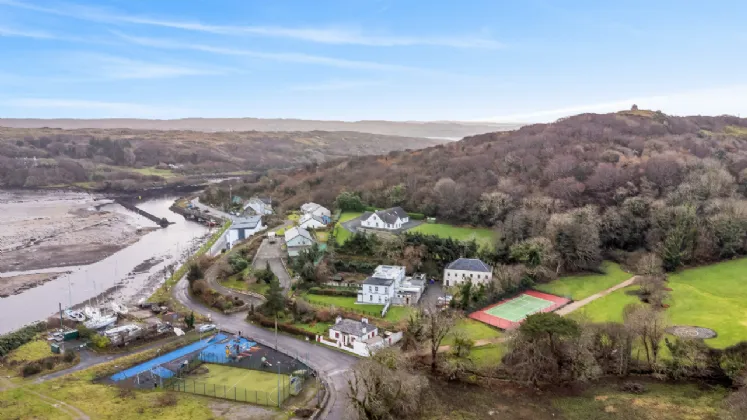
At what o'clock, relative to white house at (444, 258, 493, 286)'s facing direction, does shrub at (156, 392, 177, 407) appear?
The shrub is roughly at 1 o'clock from the white house.

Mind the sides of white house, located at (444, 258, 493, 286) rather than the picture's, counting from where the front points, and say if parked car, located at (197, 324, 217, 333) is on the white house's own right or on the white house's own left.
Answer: on the white house's own right

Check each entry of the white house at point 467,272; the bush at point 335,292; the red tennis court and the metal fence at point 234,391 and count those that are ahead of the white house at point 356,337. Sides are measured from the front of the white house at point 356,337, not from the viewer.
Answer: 1

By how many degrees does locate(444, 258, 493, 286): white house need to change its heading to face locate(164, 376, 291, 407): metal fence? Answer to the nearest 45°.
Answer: approximately 45° to its right

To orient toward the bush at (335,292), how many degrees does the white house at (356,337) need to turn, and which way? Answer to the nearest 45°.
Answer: approximately 135° to its right

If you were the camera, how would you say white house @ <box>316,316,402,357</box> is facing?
facing the viewer and to the left of the viewer

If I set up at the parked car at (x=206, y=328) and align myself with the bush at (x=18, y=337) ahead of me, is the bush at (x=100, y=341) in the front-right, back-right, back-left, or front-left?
front-left

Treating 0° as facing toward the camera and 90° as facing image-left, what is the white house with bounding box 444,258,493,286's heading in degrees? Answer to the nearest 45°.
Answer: approximately 0°

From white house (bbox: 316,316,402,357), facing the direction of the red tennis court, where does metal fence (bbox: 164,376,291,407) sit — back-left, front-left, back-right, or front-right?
back-right

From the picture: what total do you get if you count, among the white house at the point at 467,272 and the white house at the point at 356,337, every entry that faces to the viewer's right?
0

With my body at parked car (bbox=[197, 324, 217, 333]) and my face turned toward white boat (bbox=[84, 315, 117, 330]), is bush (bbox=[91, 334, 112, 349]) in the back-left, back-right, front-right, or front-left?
front-left

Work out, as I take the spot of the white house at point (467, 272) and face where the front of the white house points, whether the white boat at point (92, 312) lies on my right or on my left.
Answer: on my right

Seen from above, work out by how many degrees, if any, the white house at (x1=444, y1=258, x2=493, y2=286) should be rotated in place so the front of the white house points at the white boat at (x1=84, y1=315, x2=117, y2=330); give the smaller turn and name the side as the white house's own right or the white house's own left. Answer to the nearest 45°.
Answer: approximately 45° to the white house's own right
